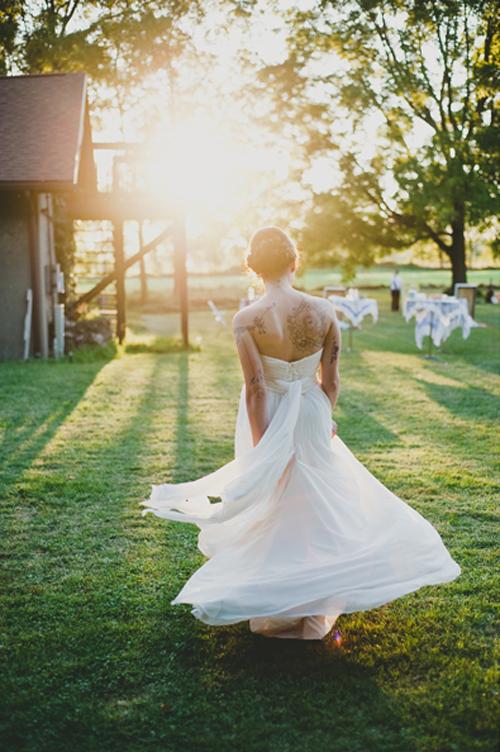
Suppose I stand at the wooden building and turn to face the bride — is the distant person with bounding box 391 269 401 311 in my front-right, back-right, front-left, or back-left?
back-left

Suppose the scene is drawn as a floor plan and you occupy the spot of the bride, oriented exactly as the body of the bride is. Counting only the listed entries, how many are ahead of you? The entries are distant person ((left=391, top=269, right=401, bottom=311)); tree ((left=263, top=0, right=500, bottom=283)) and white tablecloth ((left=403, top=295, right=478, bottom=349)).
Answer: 3

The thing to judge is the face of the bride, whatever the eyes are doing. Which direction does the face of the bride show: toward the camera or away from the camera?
away from the camera

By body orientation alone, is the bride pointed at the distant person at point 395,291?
yes

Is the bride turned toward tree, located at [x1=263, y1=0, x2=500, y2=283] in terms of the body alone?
yes

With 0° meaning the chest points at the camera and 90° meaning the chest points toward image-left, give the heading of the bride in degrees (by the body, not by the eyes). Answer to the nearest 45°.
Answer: approximately 180°

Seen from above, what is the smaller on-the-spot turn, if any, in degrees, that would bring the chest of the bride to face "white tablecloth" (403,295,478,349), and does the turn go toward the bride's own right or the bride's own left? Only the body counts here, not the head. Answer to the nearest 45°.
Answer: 0° — they already face it
